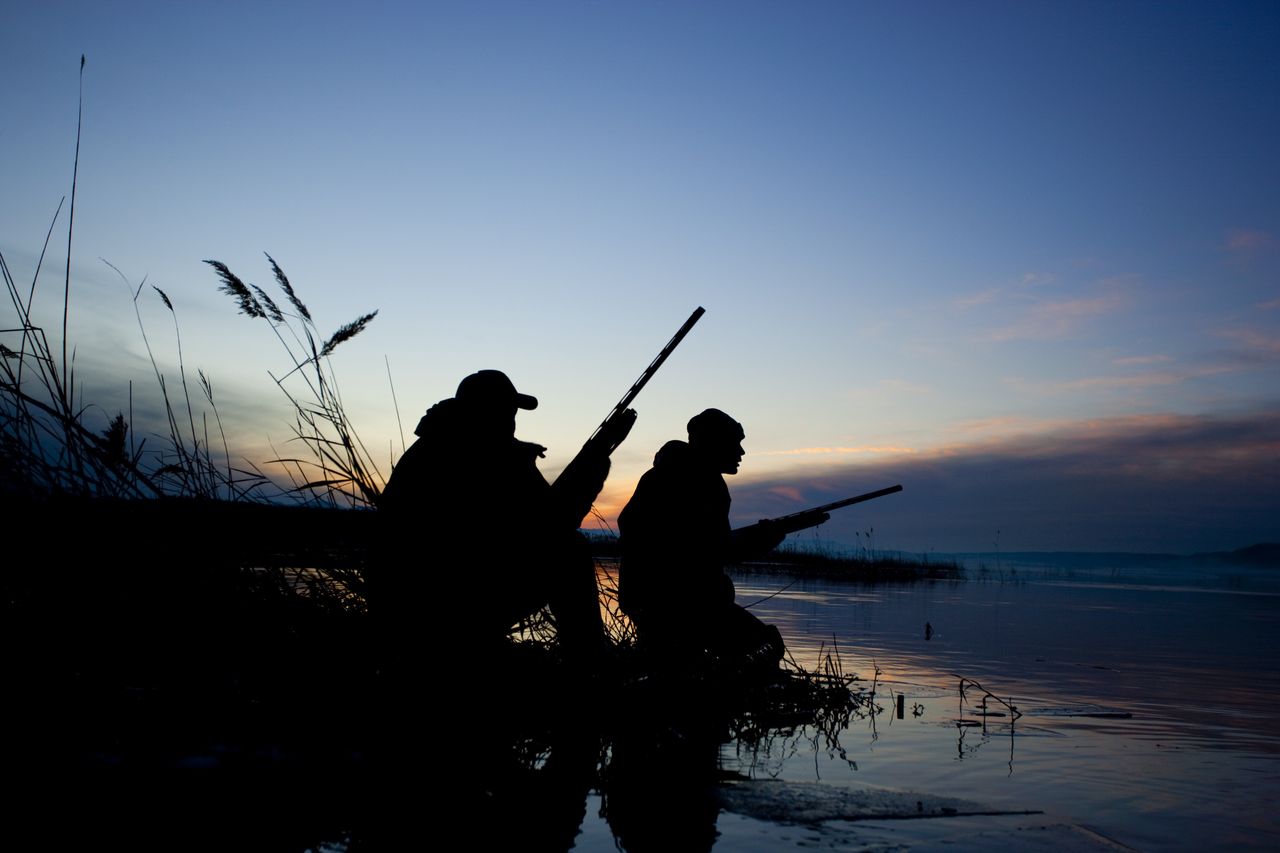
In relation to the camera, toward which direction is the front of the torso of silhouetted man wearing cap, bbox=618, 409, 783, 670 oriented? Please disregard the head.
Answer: to the viewer's right

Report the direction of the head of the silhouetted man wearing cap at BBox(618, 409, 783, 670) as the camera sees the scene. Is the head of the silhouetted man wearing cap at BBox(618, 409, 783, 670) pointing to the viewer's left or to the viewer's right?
to the viewer's right

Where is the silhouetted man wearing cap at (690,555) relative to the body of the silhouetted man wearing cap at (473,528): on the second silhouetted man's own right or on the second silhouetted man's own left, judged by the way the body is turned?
on the second silhouetted man's own left

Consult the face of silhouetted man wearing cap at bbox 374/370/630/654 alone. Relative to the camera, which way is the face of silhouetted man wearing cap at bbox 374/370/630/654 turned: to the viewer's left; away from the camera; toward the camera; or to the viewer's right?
to the viewer's right

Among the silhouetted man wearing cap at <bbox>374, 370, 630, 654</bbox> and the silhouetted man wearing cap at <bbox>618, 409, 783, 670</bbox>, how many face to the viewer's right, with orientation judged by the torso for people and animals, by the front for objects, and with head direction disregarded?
2

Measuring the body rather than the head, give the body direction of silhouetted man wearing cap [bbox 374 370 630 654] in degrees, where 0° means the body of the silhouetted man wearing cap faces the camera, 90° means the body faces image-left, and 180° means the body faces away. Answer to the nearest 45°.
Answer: approximately 270°
